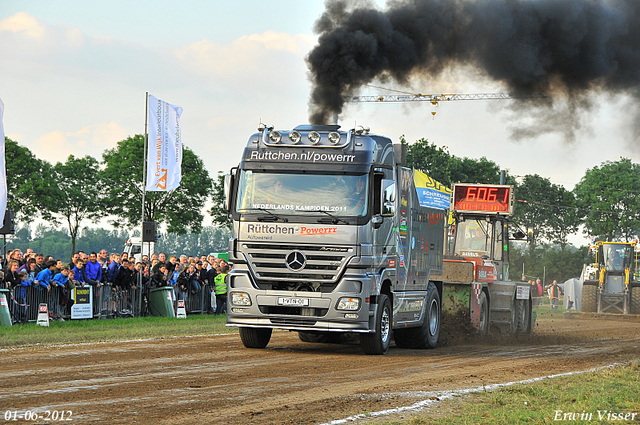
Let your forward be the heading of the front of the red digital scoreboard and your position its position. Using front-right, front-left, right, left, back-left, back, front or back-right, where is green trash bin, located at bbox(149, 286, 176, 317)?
right

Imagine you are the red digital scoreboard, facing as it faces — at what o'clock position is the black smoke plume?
The black smoke plume is roughly at 12 o'clock from the red digital scoreboard.

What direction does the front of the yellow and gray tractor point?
toward the camera

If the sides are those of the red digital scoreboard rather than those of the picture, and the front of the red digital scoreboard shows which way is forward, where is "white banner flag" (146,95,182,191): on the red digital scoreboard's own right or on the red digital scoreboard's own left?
on the red digital scoreboard's own right

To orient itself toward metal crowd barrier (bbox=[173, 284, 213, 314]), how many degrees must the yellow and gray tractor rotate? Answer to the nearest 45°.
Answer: approximately 45° to its right

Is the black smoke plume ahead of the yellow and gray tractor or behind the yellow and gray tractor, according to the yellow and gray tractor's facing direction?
ahead

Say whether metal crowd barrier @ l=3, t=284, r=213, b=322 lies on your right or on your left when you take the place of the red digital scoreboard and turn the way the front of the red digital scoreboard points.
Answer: on your right

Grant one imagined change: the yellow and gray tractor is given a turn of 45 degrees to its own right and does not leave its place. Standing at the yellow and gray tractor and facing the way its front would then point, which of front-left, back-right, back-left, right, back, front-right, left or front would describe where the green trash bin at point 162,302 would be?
front

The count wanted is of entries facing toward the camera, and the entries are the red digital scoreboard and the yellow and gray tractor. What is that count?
2

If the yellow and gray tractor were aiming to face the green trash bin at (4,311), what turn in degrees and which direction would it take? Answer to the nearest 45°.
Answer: approximately 45° to its right

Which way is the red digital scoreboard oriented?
toward the camera

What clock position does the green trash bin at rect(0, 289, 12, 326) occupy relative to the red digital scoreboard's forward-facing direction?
The green trash bin is roughly at 2 o'clock from the red digital scoreboard.
